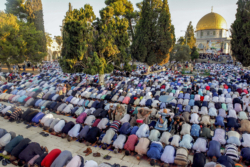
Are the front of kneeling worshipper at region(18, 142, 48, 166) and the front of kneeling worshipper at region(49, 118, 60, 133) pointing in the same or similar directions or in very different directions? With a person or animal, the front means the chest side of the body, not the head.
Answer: same or similar directions

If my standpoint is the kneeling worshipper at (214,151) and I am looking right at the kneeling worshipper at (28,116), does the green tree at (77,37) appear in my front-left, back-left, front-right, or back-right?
front-right

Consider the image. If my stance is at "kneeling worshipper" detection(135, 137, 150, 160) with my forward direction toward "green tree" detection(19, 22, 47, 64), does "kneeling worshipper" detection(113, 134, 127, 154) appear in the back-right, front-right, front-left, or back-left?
front-left
